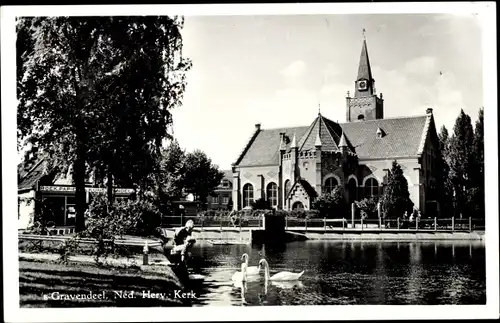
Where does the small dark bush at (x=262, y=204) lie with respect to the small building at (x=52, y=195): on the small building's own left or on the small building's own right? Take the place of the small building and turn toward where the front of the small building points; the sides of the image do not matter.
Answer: on the small building's own left

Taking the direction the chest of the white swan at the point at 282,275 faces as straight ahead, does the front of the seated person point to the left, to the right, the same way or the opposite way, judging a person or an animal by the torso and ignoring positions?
the opposite way

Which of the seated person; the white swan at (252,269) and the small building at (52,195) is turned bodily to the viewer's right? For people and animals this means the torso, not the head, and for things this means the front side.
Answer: the seated person

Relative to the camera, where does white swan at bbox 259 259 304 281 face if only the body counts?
to the viewer's left

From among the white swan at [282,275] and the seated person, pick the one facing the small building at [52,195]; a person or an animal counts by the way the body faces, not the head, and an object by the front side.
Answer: the white swan

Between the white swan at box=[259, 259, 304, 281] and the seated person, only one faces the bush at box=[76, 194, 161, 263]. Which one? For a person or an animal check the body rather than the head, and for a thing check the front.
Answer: the white swan

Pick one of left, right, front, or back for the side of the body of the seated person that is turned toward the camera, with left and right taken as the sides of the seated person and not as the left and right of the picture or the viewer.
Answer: right

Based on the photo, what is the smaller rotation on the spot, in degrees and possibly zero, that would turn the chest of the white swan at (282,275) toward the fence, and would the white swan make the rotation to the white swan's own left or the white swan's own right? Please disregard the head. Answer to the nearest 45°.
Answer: approximately 45° to the white swan's own right

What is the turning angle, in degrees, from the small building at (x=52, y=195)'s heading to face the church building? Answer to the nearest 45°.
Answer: approximately 90° to its left
